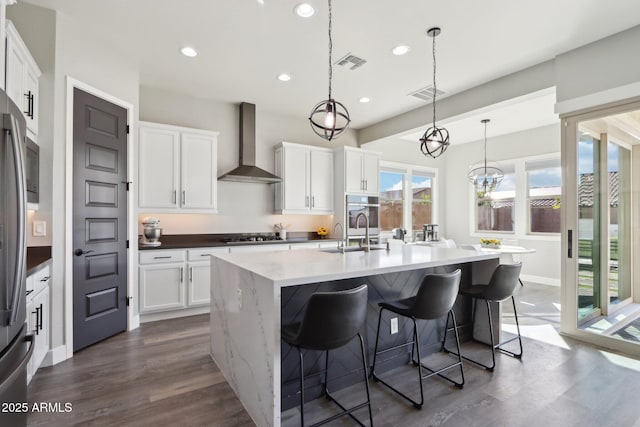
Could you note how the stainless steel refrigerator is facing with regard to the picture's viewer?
facing to the right of the viewer

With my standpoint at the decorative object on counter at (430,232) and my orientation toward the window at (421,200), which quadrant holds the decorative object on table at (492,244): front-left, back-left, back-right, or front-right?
back-right

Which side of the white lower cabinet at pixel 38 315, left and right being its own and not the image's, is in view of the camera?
right

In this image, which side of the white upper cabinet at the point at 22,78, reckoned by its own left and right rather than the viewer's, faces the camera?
right

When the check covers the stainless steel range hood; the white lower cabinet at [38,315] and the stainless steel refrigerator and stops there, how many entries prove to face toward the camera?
1

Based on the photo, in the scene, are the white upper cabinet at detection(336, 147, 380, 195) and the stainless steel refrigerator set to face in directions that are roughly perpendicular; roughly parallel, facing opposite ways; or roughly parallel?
roughly perpendicular

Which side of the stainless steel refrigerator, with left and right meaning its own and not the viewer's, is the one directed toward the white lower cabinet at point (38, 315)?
left

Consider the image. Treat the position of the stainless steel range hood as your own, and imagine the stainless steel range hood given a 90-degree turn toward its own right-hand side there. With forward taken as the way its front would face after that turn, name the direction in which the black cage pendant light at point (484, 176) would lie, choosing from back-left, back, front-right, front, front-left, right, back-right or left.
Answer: back

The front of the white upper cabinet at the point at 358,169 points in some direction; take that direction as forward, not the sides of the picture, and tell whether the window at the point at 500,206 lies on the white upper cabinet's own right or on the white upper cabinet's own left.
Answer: on the white upper cabinet's own left

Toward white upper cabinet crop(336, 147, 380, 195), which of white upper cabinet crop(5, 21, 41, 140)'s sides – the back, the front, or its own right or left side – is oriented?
front
